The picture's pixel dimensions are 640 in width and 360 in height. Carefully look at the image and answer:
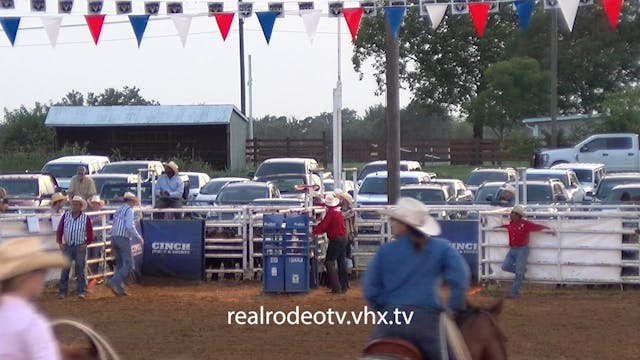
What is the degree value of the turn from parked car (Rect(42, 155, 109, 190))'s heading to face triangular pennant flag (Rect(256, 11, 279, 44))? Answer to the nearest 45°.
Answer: approximately 45° to its left

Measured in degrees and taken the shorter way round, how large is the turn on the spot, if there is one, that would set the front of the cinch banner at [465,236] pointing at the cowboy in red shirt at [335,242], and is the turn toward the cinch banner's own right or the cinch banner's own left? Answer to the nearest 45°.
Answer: approximately 45° to the cinch banner's own right

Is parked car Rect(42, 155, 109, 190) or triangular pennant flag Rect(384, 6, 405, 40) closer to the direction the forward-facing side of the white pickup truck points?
the parked car

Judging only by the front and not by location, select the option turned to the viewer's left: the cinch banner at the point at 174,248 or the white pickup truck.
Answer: the white pickup truck

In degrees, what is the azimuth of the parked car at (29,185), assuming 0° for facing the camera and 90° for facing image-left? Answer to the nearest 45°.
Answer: approximately 315°

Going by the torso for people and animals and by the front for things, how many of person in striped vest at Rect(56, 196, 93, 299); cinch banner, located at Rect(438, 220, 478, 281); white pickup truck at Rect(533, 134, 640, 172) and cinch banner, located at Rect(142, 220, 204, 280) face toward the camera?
3

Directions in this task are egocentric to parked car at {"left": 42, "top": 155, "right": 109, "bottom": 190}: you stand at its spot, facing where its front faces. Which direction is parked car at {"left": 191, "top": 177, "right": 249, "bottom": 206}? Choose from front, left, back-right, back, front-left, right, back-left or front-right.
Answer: left

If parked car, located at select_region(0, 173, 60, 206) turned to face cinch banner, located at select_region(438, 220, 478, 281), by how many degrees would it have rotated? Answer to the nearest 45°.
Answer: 0° — it already faces it

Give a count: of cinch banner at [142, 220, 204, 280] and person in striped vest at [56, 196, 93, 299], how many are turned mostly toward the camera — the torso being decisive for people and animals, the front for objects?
2

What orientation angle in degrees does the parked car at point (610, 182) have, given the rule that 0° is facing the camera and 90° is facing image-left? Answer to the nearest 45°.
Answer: approximately 45°
